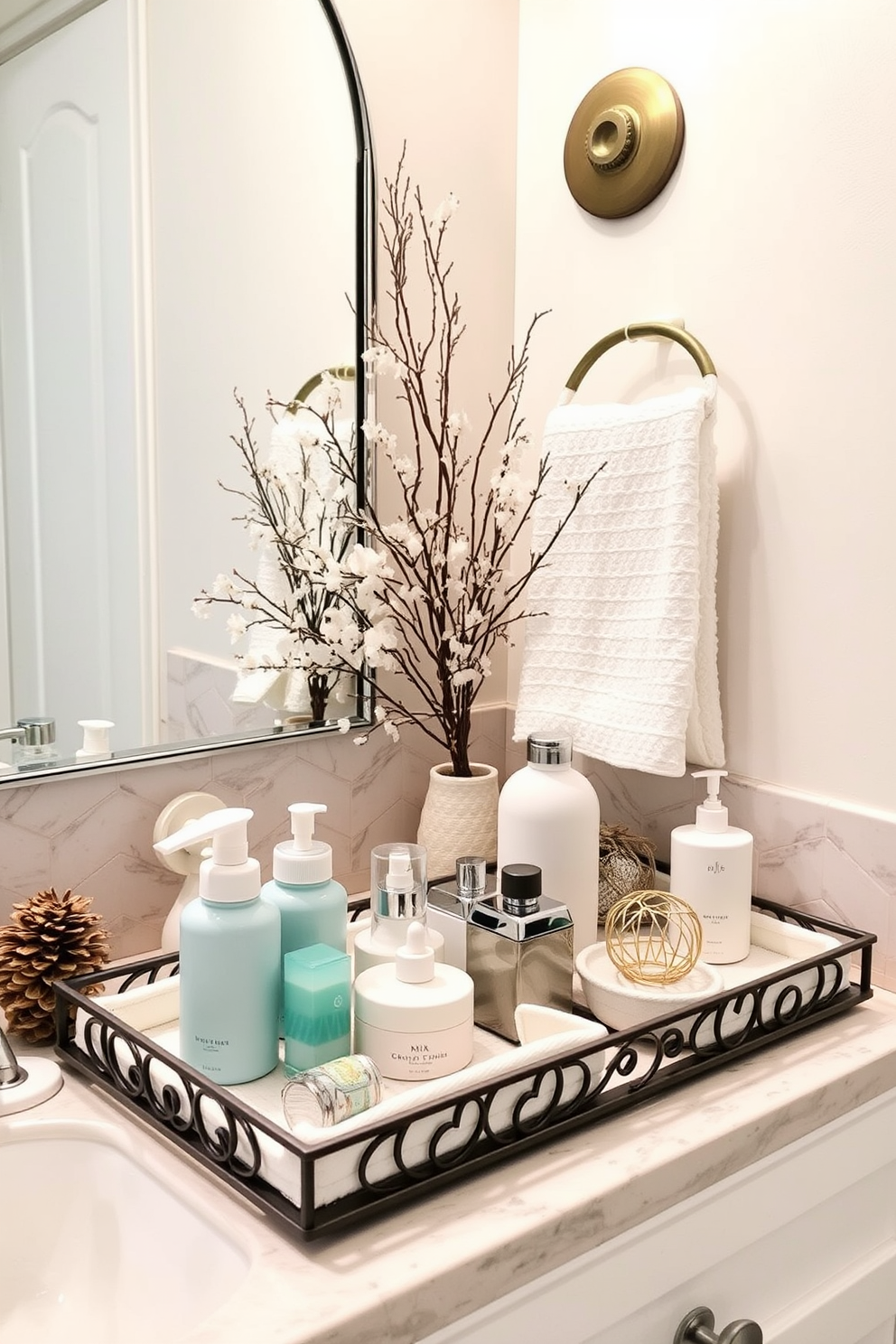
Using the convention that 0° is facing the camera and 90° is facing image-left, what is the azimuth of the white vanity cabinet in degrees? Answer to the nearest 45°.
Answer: approximately 315°

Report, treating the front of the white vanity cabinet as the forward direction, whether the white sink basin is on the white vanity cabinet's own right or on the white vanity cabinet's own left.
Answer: on the white vanity cabinet's own right

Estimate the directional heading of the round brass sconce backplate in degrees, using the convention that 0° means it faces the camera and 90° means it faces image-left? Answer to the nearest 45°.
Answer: approximately 45°
